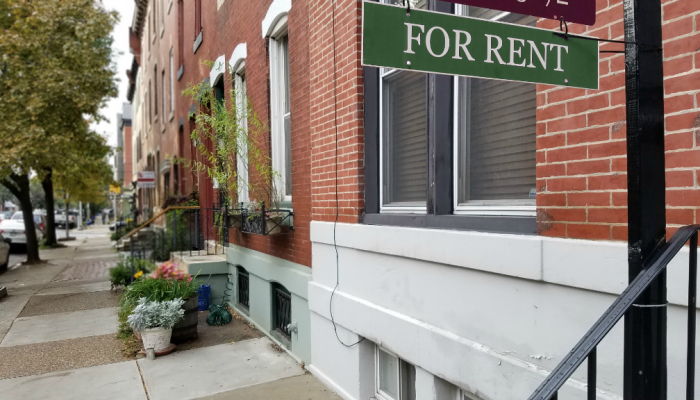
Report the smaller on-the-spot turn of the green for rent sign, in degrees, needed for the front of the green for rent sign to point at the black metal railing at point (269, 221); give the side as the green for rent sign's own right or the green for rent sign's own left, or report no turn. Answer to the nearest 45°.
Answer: approximately 180°

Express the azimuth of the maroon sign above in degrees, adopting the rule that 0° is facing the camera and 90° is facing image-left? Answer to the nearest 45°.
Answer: approximately 315°

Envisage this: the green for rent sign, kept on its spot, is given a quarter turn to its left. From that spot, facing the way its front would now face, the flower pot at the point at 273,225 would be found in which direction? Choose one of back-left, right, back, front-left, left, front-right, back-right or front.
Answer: left

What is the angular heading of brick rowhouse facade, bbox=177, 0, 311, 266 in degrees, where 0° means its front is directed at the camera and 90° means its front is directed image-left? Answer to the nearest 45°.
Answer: approximately 45°

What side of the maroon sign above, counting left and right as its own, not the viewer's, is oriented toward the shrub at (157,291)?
back

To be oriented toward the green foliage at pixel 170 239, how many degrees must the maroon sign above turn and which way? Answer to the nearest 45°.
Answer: approximately 180°

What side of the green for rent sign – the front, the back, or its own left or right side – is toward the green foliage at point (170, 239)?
back

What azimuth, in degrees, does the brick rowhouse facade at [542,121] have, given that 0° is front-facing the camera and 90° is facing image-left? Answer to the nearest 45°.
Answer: approximately 45°
